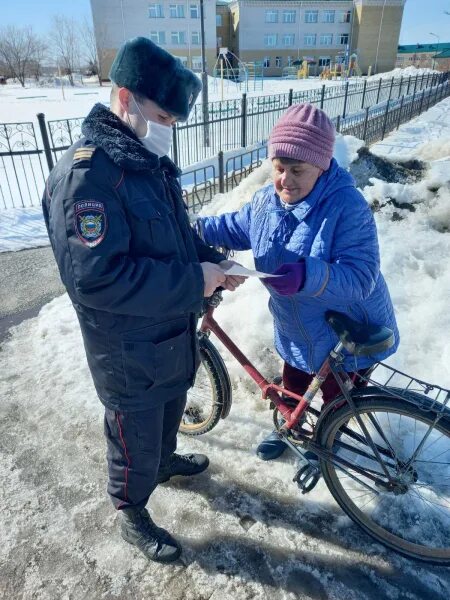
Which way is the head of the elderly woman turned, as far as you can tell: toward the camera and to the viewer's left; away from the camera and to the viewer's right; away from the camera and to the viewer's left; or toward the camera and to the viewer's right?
toward the camera and to the viewer's left

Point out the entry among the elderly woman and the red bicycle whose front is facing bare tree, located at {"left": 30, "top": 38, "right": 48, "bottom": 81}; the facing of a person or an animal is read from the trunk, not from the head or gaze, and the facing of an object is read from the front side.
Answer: the red bicycle

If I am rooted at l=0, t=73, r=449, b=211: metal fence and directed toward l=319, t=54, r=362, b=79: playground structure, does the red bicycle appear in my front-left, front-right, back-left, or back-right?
back-right

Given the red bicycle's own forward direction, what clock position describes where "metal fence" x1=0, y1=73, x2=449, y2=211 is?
The metal fence is roughly at 1 o'clock from the red bicycle.

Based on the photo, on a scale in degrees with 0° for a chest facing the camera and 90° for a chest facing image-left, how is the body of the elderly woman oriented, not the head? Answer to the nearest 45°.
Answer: approximately 45°

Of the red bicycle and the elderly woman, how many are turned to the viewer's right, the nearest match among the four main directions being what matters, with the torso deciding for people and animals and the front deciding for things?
0

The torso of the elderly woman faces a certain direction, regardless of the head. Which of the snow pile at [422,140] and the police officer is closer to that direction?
the police officer

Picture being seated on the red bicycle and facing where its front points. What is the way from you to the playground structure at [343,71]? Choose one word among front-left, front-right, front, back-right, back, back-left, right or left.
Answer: front-right

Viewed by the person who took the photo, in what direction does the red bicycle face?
facing away from the viewer and to the left of the viewer
